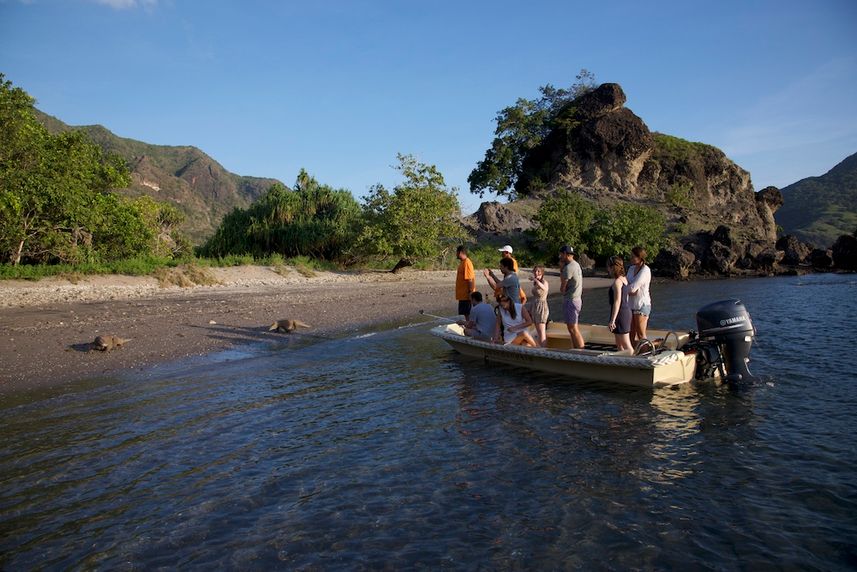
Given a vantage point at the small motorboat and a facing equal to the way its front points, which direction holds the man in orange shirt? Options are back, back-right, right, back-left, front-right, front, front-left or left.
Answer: front

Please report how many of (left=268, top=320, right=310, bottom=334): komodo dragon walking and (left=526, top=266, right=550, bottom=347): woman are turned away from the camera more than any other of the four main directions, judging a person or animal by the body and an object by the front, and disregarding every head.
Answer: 0

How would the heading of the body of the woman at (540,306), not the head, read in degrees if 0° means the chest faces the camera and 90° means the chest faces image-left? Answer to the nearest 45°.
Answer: approximately 45°

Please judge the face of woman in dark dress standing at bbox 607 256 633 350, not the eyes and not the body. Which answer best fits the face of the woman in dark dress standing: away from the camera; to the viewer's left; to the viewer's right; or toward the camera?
to the viewer's left

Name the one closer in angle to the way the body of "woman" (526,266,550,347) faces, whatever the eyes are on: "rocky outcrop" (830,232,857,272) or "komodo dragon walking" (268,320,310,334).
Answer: the komodo dragon walking

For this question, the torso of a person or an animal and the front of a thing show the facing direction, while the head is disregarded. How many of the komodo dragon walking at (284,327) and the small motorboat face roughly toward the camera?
0

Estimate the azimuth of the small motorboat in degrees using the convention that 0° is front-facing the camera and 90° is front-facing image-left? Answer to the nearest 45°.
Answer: approximately 135°
